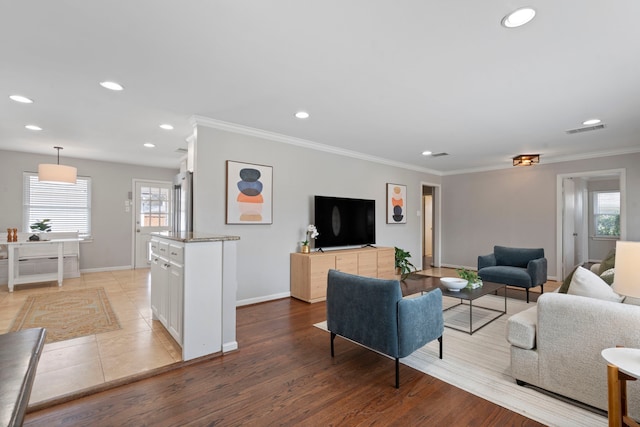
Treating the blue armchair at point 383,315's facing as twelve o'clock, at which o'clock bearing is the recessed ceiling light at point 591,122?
The recessed ceiling light is roughly at 12 o'clock from the blue armchair.

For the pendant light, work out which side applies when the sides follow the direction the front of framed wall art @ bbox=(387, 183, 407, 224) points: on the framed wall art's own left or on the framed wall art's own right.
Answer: on the framed wall art's own right

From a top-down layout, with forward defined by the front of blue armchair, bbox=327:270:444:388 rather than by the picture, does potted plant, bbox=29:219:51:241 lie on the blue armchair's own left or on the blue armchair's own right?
on the blue armchair's own left

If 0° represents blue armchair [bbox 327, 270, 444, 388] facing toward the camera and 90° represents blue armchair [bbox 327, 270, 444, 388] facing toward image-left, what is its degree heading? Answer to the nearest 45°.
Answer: approximately 225°

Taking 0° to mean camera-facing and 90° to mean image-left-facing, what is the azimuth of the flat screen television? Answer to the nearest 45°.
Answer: approximately 315°

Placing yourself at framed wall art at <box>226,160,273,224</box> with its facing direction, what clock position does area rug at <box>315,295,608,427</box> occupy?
The area rug is roughly at 12 o'clock from the framed wall art.

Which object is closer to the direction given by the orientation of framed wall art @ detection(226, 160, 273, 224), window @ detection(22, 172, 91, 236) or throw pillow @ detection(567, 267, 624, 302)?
the throw pillow
